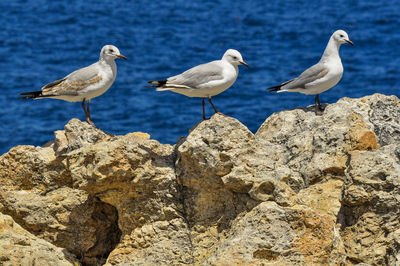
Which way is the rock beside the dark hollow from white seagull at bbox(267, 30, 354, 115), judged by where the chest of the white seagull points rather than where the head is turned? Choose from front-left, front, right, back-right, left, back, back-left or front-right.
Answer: back-right

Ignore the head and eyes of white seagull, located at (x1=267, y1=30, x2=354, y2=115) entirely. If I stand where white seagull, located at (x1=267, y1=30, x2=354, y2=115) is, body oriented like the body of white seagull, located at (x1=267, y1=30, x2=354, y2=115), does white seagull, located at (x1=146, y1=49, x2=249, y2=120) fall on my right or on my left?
on my right

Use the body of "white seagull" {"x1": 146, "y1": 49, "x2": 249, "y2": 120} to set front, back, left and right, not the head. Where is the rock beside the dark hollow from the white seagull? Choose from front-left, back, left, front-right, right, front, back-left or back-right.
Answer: back-right

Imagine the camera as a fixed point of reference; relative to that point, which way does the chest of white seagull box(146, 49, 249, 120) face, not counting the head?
to the viewer's right

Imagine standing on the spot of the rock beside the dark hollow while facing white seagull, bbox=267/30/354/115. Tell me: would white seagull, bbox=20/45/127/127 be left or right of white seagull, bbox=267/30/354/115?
left

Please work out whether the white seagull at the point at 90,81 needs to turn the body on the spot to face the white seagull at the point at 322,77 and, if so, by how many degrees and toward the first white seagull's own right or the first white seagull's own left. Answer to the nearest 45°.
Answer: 0° — it already faces it

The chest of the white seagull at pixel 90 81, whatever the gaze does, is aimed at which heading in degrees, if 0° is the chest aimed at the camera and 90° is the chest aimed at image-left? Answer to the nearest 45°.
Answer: approximately 270°

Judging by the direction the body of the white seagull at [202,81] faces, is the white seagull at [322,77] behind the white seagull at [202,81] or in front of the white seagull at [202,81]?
in front

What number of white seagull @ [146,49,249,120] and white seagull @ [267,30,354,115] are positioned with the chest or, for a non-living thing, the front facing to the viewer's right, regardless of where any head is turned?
2

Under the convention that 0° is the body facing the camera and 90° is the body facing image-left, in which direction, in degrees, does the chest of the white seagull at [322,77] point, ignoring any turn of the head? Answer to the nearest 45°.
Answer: approximately 270°
